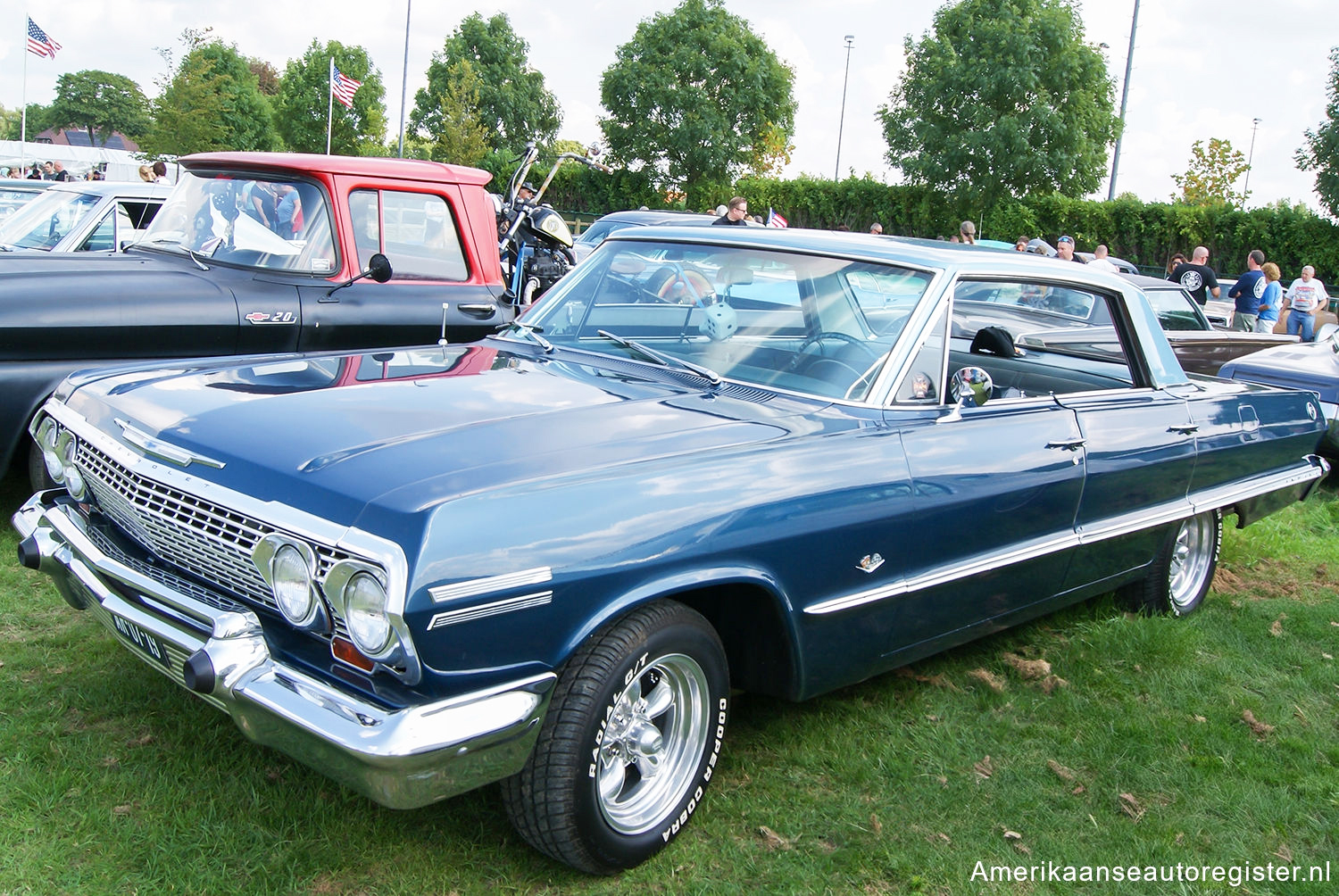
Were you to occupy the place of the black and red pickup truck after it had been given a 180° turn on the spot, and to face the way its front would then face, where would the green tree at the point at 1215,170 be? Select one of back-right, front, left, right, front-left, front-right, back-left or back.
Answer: front

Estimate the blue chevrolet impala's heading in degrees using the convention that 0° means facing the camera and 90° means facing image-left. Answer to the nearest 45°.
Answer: approximately 45°

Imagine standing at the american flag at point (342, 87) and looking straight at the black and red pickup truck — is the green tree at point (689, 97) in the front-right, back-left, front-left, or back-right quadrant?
back-left

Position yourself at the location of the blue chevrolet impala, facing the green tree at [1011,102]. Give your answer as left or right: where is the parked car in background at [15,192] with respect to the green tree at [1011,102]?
left

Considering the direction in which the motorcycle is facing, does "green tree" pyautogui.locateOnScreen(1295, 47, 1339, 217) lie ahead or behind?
behind

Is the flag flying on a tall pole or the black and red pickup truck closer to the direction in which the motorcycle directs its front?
the black and red pickup truck
